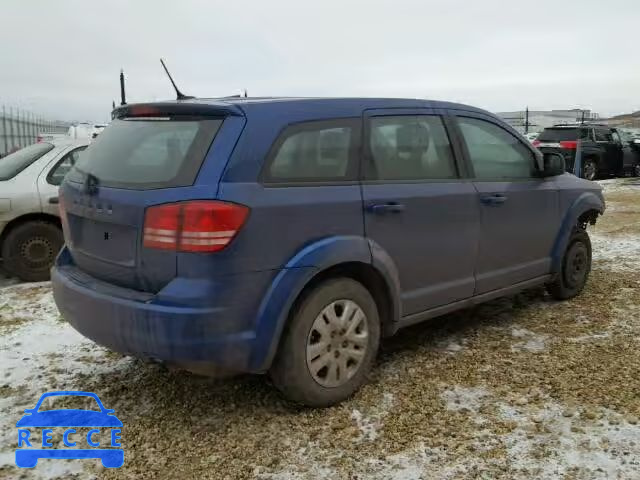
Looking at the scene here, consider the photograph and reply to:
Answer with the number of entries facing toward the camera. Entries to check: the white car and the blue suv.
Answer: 0

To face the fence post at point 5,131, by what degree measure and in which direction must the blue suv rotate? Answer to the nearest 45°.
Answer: approximately 90° to its left

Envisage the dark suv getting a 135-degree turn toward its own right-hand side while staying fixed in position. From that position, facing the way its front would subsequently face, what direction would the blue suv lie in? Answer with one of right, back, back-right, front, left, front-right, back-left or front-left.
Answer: front

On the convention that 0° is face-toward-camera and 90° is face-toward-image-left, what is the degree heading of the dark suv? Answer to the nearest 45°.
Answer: approximately 225°

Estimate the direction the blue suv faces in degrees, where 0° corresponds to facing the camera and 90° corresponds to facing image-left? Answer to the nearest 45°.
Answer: approximately 225°
